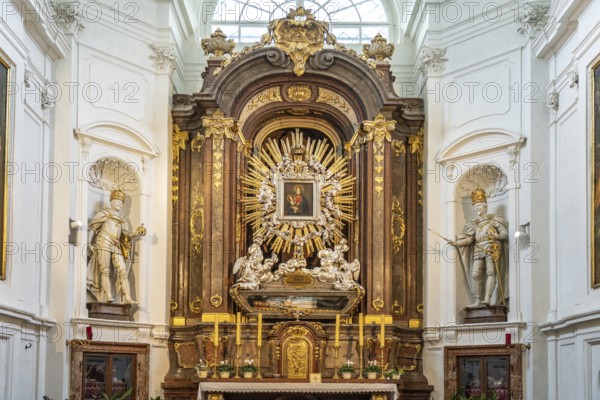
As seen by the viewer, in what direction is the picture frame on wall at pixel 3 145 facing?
to the viewer's right

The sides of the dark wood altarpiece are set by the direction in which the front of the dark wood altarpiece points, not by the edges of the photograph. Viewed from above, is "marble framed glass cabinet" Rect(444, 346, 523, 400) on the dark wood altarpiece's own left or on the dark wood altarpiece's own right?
on the dark wood altarpiece's own left

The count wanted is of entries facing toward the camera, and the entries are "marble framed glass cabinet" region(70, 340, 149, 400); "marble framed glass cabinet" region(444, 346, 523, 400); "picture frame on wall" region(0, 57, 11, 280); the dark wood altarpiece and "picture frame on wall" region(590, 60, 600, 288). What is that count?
3

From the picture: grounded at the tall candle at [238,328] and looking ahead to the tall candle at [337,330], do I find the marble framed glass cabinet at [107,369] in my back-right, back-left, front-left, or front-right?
back-right

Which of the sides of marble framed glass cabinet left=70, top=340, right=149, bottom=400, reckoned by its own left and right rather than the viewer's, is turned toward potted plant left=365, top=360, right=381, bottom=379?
left

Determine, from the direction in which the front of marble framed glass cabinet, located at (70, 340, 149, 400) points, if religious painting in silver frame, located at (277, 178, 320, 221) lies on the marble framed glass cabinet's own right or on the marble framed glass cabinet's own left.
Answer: on the marble framed glass cabinet's own left

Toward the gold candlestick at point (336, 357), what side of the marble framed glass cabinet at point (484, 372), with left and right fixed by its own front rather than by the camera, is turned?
right

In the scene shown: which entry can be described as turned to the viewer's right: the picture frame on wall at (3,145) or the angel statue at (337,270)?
the picture frame on wall

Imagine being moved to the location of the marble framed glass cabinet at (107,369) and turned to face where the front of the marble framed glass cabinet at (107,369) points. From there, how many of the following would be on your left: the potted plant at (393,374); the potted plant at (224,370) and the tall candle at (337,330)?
3

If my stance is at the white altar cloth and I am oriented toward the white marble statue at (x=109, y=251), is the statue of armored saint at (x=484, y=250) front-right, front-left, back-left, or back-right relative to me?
back-right
